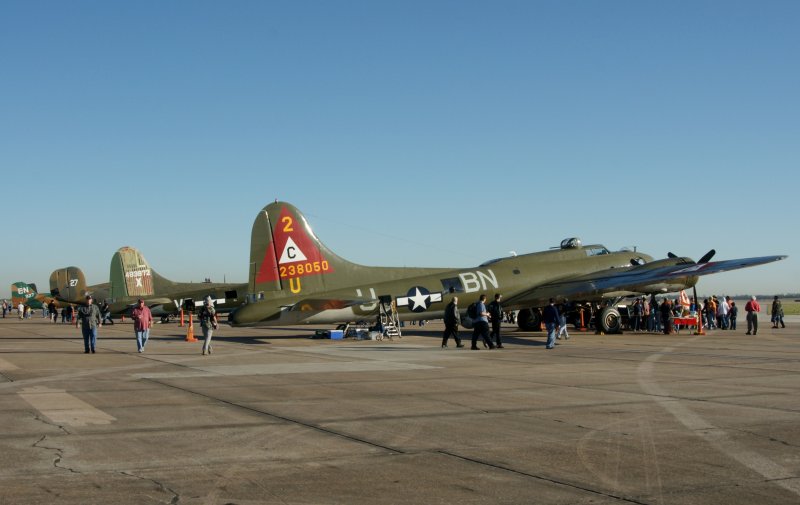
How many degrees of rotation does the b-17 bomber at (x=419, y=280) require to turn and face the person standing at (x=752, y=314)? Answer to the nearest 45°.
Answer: approximately 45° to its right

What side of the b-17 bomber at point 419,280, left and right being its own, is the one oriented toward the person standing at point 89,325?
back

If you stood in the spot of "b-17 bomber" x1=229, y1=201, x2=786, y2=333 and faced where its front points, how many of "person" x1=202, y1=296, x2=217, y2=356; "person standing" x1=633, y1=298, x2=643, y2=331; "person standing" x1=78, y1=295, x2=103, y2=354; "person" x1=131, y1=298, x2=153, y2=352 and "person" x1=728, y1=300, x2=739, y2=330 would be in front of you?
2

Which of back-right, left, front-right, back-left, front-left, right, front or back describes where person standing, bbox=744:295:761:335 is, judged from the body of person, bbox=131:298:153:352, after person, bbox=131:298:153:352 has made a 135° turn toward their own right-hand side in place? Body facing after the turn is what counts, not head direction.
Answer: back-right

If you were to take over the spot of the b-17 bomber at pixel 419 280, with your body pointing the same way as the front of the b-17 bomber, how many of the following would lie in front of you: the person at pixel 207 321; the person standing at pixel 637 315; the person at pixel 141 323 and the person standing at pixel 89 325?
1

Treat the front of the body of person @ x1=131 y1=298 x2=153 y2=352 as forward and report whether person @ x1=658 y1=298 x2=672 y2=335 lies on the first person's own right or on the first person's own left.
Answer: on the first person's own left

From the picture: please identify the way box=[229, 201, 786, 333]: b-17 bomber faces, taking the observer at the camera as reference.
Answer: facing away from the viewer and to the right of the viewer
